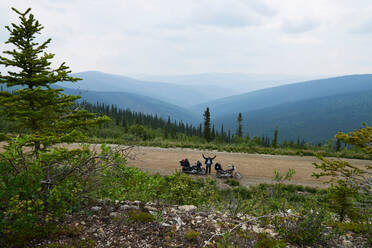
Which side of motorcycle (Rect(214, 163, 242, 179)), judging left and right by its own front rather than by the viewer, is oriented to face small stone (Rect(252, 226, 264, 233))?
right

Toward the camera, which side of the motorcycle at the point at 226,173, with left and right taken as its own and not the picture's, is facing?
right

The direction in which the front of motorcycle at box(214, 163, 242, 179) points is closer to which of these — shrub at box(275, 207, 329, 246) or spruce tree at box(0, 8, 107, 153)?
the shrub

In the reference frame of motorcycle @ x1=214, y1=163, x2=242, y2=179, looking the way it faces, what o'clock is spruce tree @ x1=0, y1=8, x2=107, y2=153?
The spruce tree is roughly at 4 o'clock from the motorcycle.

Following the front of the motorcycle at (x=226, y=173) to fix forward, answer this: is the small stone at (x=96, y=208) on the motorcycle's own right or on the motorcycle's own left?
on the motorcycle's own right

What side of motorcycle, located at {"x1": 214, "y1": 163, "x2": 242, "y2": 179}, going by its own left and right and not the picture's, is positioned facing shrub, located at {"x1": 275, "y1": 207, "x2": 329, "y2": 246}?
right
